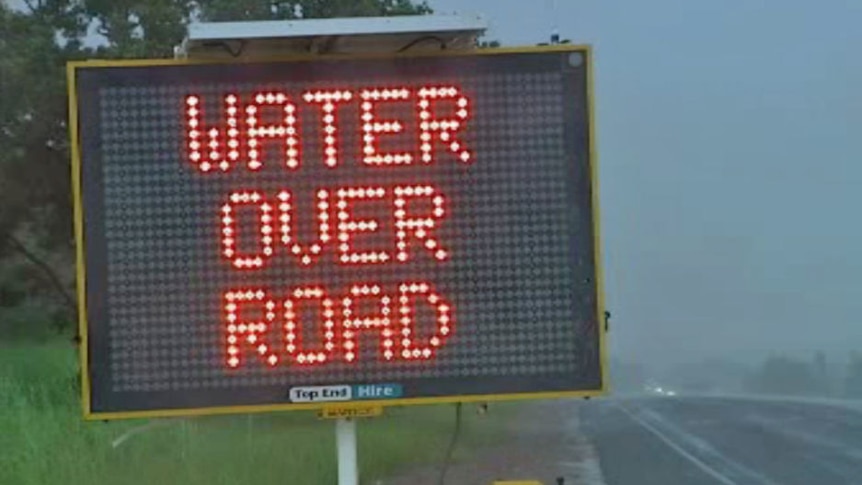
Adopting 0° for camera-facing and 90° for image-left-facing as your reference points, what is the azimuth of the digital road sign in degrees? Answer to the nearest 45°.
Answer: approximately 0°

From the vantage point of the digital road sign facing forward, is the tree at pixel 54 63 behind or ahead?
behind
